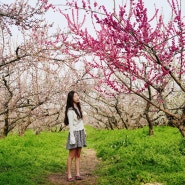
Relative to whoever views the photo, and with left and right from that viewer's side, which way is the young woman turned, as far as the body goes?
facing the viewer and to the right of the viewer
